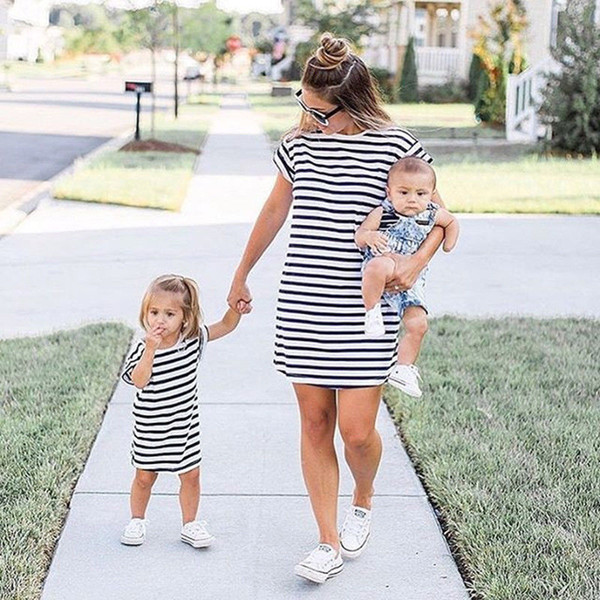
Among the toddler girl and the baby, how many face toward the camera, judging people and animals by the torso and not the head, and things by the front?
2

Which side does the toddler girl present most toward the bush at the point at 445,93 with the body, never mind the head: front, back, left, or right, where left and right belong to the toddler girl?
back

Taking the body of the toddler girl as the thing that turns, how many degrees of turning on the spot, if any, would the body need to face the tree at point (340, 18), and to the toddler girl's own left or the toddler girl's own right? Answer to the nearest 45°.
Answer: approximately 180°

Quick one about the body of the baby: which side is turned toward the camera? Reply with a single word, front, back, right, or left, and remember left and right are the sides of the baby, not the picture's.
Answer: front

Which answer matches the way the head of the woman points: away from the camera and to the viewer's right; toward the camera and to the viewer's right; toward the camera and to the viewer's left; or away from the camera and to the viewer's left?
toward the camera and to the viewer's left

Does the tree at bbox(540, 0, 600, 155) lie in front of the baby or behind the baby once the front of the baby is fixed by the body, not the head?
behind

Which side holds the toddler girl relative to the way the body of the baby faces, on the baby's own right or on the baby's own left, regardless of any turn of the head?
on the baby's own right

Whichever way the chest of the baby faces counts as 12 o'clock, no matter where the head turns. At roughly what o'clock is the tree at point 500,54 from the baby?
The tree is roughly at 6 o'clock from the baby.

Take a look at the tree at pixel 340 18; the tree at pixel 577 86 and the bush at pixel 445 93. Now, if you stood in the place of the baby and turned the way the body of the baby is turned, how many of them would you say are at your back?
3

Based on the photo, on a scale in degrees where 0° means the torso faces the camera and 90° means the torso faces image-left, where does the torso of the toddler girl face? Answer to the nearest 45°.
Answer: approximately 0°

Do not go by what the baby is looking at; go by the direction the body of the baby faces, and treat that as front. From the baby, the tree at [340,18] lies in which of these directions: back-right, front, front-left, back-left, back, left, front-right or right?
back
